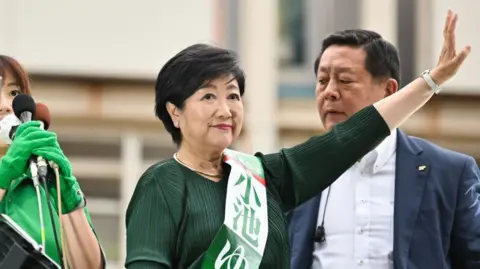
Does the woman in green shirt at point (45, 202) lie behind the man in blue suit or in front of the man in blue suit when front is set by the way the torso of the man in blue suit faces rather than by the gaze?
in front

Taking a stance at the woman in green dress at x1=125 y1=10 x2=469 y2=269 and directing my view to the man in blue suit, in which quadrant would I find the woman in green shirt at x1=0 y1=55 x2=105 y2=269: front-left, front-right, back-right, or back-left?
back-left

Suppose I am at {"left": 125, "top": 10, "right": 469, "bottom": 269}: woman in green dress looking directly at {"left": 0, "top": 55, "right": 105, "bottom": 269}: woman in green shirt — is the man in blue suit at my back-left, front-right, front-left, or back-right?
back-right

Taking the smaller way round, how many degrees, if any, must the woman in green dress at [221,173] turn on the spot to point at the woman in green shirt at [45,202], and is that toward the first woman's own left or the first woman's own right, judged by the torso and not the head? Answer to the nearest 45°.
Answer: approximately 135° to the first woman's own right

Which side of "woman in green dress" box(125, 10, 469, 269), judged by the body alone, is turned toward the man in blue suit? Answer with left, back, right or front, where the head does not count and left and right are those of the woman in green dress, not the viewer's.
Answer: left

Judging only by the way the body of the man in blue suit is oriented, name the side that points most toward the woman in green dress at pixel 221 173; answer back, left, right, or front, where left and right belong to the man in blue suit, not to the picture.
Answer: front

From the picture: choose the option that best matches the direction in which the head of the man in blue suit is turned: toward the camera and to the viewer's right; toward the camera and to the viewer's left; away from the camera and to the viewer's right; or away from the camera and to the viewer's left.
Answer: toward the camera and to the viewer's left

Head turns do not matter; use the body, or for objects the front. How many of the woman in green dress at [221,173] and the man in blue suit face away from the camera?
0

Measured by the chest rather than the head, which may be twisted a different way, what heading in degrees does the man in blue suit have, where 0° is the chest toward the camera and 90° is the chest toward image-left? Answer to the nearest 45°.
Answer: approximately 45°
